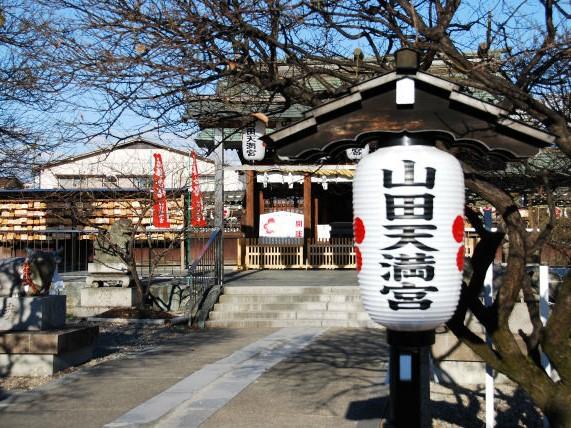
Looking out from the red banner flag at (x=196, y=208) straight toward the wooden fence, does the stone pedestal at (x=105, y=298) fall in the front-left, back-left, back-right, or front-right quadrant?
back-right

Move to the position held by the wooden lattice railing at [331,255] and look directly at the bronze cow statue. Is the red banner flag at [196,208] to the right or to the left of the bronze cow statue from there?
right

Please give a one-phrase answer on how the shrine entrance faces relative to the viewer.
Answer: facing the viewer

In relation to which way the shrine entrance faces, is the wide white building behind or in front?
behind

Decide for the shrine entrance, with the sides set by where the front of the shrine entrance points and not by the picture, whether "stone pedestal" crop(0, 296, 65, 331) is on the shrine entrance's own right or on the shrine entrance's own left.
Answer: on the shrine entrance's own right

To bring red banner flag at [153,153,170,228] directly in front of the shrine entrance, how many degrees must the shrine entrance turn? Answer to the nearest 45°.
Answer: approximately 135° to its right
